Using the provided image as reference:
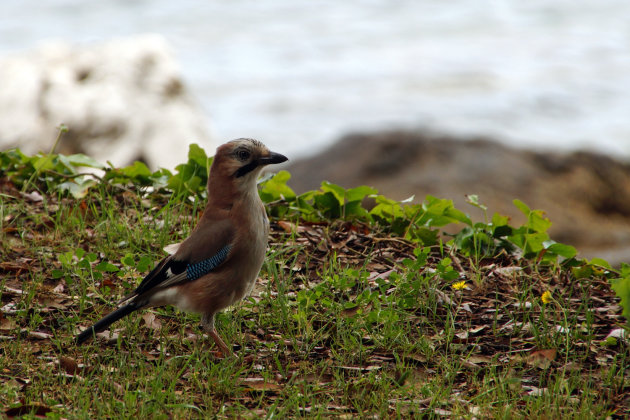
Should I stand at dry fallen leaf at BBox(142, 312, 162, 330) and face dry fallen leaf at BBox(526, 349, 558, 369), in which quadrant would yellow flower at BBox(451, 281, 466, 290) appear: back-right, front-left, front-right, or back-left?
front-left

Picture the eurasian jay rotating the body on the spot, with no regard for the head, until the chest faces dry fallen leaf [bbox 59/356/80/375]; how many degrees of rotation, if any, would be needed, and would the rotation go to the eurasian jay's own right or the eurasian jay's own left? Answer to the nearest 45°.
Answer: approximately 180°

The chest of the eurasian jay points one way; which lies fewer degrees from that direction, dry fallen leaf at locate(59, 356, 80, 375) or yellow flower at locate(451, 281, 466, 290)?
the yellow flower

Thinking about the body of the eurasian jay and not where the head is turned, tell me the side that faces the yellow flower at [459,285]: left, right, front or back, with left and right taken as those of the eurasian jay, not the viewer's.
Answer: front

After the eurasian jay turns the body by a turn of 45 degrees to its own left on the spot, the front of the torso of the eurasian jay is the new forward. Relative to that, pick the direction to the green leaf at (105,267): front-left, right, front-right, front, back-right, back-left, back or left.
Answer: left

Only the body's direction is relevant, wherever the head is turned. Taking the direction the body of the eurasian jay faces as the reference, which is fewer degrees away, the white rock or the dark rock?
the dark rock

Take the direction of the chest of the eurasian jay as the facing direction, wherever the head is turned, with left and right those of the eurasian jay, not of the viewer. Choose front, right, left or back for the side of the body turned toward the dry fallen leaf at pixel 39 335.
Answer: back

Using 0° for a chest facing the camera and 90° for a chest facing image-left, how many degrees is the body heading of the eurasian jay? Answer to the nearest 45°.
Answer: approximately 270°

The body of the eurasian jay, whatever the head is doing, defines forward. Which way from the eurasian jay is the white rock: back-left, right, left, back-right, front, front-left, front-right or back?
left

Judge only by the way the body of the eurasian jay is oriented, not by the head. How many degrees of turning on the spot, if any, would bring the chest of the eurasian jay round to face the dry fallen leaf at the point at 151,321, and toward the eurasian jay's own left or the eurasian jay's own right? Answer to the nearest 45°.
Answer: approximately 135° to the eurasian jay's own left

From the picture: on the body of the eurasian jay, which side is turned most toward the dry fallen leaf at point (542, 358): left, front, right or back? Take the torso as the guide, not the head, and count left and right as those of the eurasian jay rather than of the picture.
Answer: front

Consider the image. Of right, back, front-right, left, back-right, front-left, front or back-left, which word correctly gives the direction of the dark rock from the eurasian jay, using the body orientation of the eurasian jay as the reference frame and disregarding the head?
front-left

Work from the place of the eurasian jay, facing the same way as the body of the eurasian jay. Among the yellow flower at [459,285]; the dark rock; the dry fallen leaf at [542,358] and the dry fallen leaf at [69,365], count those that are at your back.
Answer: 1
